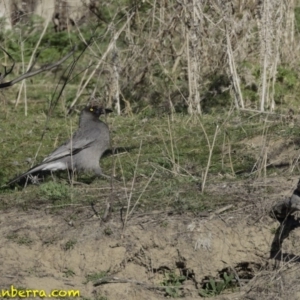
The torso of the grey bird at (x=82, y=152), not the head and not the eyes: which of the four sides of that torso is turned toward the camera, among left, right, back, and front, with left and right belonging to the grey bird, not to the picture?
right
